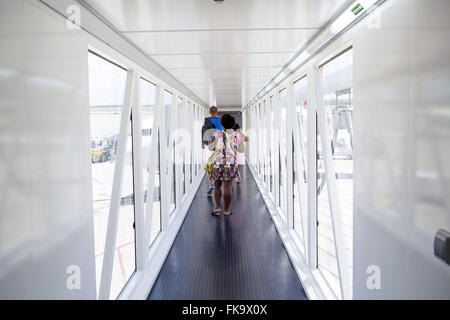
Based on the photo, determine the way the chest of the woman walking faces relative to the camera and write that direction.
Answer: away from the camera
